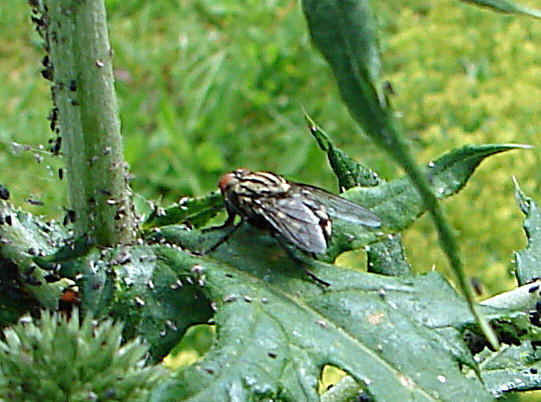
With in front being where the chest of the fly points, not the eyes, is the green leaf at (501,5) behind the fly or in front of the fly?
behind

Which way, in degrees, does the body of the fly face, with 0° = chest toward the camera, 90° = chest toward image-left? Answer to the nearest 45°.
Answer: approximately 135°
